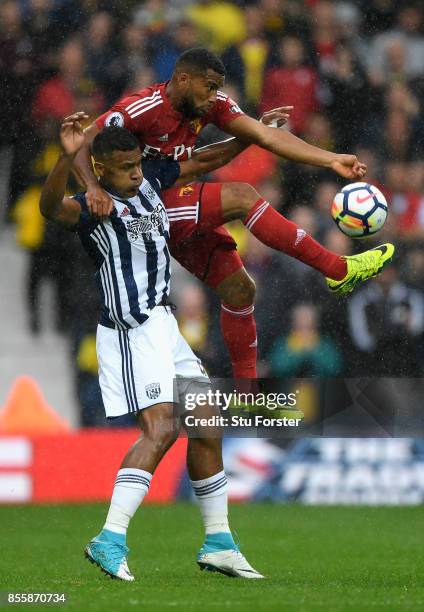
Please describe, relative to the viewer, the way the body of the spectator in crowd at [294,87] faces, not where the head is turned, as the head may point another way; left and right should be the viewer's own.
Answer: facing the viewer

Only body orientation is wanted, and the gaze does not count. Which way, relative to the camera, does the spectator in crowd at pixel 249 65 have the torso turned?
toward the camera

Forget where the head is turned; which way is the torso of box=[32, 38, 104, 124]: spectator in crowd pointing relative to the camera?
toward the camera

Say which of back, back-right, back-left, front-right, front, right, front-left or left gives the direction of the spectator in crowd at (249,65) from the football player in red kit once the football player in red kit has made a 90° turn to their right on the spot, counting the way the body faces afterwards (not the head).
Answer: back-right

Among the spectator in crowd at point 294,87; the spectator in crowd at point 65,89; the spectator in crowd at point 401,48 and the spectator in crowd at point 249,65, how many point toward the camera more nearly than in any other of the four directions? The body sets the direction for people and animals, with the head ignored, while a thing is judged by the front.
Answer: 4

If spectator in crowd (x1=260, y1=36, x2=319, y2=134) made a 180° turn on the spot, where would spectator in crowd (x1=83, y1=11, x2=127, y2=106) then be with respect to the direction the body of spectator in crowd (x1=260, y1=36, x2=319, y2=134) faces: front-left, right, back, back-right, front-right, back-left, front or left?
left

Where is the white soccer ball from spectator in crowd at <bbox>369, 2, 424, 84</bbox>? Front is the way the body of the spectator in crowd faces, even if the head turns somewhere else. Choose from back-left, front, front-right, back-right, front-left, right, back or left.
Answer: front

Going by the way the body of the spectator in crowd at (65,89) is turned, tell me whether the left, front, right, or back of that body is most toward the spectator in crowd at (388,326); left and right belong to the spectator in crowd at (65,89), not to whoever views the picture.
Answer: left
